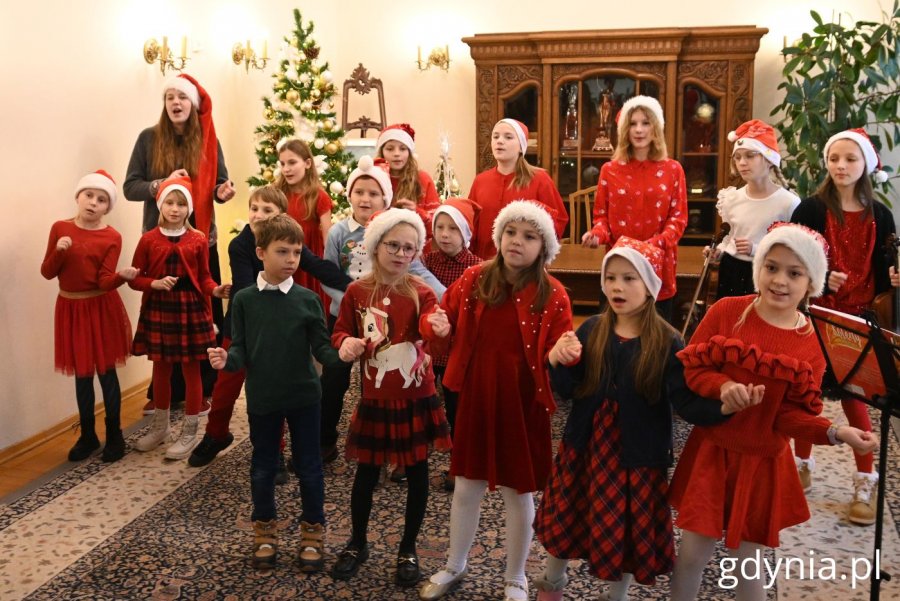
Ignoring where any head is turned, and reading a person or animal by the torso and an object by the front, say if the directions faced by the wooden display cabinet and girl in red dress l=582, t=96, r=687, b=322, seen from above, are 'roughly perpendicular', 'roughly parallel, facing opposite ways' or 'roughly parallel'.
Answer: roughly parallel

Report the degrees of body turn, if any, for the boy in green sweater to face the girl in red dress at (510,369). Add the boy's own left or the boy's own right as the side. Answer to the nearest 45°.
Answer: approximately 45° to the boy's own left

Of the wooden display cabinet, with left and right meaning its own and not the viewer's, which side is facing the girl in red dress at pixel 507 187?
front

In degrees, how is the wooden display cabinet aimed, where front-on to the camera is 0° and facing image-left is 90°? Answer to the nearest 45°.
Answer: approximately 0°

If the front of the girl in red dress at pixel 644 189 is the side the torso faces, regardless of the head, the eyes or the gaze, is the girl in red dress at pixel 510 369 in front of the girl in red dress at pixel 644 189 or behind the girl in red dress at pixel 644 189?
in front

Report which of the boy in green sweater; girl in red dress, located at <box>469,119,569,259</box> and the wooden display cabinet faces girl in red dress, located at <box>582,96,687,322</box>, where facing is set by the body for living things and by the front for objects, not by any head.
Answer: the wooden display cabinet

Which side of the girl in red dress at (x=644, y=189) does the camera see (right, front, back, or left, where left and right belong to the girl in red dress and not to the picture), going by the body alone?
front

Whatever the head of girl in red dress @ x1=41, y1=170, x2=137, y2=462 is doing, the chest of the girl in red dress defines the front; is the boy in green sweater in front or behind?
in front

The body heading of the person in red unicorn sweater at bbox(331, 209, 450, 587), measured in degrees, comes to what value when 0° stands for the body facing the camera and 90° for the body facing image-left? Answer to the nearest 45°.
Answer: approximately 0°

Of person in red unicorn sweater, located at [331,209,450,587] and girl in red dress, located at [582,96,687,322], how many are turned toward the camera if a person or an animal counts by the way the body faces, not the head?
2

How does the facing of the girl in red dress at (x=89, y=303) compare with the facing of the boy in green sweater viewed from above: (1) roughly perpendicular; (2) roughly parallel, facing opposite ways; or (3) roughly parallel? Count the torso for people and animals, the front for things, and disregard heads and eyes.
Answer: roughly parallel

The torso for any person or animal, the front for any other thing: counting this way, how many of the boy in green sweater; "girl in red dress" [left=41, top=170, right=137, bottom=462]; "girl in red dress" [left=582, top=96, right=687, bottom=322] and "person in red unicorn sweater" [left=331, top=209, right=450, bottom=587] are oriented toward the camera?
4

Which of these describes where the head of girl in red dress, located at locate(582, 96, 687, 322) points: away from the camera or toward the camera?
toward the camera

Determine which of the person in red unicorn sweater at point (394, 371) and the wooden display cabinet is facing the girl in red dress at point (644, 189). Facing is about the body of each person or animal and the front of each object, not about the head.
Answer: the wooden display cabinet

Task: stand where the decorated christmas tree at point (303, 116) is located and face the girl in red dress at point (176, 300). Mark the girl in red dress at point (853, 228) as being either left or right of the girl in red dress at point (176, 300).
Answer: left

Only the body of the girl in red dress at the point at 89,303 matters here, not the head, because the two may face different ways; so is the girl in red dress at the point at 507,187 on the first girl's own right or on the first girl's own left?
on the first girl's own left
